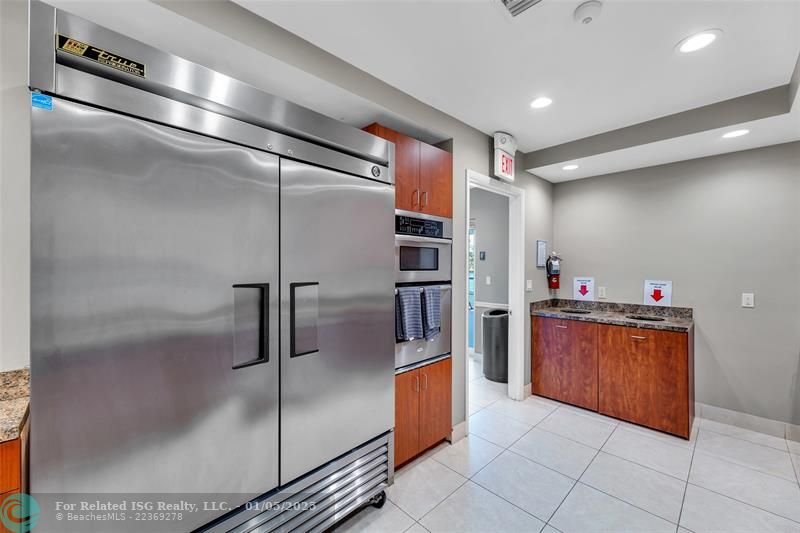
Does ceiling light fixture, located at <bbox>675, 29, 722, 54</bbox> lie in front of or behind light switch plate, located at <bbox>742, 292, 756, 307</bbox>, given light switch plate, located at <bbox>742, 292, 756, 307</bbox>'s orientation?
in front

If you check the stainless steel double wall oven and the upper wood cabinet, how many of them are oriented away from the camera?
0

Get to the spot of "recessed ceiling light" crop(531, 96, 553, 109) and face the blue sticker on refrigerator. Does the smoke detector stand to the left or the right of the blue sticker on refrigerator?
left

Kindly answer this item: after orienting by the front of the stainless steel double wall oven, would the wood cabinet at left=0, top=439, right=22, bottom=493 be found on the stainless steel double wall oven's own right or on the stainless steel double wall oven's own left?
on the stainless steel double wall oven's own right

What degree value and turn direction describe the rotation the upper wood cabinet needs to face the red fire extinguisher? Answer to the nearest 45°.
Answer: approximately 90° to its left

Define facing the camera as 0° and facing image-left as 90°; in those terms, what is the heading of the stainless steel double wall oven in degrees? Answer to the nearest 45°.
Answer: approximately 315°

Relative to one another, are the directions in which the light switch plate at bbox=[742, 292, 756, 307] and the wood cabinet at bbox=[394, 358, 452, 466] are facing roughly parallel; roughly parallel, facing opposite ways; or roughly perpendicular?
roughly perpendicular

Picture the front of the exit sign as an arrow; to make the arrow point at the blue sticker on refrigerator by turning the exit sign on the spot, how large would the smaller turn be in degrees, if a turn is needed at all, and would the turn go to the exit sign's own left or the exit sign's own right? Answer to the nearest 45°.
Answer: approximately 90° to the exit sign's own right

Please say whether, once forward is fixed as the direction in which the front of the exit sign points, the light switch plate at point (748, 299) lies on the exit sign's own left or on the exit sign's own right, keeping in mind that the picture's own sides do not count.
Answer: on the exit sign's own left

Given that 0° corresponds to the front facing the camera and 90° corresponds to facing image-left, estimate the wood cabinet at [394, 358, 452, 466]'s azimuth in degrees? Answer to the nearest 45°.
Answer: approximately 315°

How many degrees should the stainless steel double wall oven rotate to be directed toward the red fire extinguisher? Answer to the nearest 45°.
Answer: approximately 90° to its left

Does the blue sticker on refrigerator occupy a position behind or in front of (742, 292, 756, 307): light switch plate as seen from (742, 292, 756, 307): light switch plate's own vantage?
in front

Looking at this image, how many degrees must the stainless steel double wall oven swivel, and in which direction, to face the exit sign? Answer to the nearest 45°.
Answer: approximately 90° to its left
